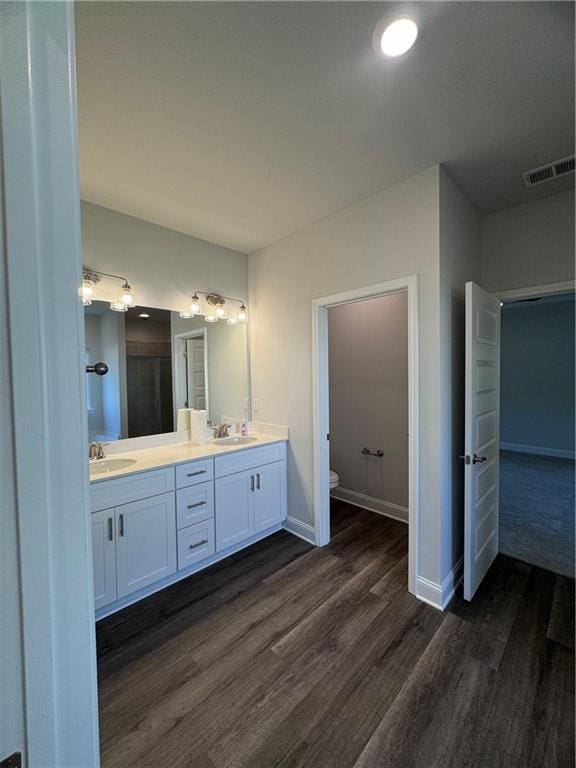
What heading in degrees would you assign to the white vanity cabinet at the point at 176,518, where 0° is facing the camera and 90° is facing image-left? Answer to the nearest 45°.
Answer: approximately 315°

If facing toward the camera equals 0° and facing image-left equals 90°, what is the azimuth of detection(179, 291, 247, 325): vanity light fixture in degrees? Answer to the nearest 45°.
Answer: approximately 315°

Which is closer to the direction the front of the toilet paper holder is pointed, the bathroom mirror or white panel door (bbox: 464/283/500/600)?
the bathroom mirror

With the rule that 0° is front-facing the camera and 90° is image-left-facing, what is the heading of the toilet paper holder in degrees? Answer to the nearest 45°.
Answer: approximately 45°

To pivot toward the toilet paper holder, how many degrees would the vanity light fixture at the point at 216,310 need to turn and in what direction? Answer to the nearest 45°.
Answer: approximately 45° to its left
